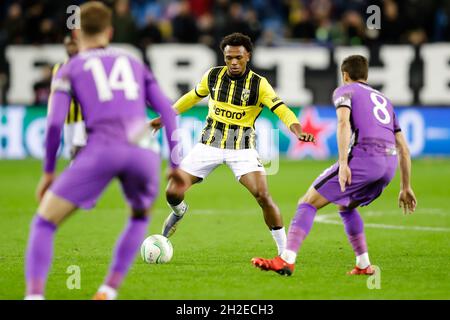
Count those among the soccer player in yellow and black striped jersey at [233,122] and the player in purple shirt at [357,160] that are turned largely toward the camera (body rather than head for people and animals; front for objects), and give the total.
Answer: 1

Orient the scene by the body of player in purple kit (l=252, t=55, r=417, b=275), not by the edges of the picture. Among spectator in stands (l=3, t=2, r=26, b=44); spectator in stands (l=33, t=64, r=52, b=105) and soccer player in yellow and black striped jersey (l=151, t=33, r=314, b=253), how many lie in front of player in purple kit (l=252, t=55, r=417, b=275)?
3

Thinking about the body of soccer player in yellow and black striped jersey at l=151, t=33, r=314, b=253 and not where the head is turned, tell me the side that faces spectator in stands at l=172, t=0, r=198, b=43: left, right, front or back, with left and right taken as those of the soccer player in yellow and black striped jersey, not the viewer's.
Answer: back

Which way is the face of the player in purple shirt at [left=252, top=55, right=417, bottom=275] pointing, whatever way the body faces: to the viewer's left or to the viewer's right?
to the viewer's left

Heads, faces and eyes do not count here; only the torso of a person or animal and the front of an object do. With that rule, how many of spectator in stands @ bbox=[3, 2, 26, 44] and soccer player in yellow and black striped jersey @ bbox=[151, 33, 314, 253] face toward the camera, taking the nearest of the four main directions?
2

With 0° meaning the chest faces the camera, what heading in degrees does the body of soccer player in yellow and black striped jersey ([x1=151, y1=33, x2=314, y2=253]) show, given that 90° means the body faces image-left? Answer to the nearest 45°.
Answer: approximately 0°

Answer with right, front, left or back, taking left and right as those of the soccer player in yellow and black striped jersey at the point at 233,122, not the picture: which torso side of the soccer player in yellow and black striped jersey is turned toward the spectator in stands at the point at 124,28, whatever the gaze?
back

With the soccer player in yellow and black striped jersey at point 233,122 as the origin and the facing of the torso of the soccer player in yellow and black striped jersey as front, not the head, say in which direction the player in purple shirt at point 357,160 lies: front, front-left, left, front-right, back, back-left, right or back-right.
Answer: front-left

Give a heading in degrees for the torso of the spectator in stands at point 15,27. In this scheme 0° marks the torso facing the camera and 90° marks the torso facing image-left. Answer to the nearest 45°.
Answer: approximately 0°

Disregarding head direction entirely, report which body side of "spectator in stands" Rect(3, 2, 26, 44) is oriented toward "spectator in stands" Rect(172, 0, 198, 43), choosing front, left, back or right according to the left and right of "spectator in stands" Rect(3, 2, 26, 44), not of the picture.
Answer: left

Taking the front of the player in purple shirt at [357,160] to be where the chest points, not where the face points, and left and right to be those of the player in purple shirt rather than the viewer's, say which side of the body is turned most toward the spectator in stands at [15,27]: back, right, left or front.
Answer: front

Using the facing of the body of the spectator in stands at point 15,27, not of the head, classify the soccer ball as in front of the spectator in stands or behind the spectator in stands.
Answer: in front

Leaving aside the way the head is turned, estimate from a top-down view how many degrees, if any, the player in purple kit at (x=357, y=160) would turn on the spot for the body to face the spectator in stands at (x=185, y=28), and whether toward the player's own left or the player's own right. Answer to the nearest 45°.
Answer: approximately 45° to the player's own right
